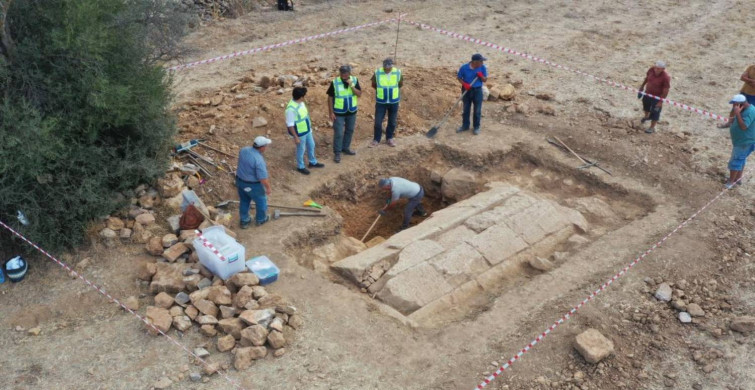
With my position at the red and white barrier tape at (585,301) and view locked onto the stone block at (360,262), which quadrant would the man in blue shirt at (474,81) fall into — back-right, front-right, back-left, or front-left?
front-right

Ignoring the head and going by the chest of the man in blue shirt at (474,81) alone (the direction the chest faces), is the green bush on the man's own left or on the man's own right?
on the man's own right

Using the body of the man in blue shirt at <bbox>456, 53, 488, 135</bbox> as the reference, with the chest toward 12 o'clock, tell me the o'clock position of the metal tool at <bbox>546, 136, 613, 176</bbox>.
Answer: The metal tool is roughly at 9 o'clock from the man in blue shirt.

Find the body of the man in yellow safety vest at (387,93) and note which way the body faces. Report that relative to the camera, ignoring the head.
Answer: toward the camera

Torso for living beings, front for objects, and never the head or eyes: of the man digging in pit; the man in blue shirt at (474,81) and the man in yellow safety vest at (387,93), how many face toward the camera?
2

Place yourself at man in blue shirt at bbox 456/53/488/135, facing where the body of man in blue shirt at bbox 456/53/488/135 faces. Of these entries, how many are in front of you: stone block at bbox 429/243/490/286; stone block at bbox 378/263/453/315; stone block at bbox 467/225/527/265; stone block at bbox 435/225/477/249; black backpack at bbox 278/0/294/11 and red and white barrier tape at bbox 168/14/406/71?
4

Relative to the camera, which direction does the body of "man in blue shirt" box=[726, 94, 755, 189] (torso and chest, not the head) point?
to the viewer's left

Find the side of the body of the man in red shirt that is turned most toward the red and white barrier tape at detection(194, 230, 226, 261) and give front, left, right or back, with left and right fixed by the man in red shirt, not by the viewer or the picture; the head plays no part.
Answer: front

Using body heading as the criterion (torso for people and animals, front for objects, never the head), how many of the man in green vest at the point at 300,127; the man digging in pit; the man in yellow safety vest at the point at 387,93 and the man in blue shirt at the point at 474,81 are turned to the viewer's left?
1

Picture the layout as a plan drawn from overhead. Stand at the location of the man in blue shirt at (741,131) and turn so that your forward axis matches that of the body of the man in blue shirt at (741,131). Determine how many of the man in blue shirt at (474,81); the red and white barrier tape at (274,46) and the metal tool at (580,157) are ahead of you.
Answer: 3

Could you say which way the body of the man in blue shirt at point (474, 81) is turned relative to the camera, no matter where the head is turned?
toward the camera

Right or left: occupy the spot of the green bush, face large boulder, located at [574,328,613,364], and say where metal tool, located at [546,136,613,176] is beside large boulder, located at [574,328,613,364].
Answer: left

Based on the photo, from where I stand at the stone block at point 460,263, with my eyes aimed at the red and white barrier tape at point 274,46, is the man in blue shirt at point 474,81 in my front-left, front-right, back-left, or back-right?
front-right

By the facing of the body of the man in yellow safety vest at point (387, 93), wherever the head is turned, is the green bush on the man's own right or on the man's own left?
on the man's own right

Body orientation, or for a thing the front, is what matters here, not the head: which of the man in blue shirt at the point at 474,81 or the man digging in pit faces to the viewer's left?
the man digging in pit

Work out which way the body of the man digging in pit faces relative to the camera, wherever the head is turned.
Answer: to the viewer's left

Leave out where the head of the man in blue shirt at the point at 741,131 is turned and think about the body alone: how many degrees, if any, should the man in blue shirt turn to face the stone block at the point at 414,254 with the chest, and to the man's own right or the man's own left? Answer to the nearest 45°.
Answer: approximately 45° to the man's own left
